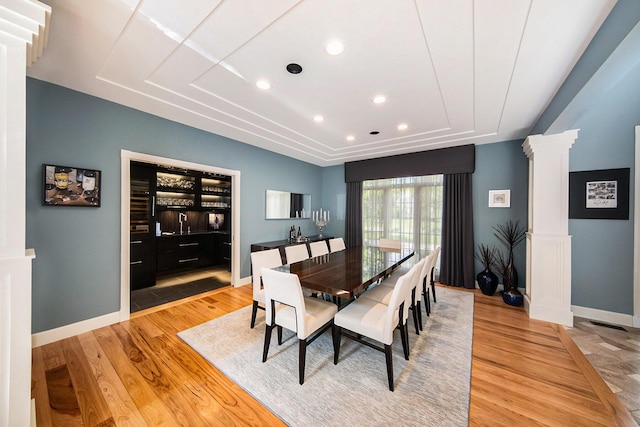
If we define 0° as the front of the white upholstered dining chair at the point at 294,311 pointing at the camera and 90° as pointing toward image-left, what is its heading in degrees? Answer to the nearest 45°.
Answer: approximately 225°

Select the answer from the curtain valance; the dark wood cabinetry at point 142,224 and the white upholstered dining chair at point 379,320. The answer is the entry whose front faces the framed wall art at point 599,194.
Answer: the dark wood cabinetry

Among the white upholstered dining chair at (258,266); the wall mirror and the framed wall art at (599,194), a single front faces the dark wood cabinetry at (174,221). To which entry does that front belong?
the framed wall art

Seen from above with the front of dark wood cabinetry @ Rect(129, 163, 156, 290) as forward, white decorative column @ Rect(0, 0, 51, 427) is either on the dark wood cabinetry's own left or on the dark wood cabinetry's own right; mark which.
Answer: on the dark wood cabinetry's own right

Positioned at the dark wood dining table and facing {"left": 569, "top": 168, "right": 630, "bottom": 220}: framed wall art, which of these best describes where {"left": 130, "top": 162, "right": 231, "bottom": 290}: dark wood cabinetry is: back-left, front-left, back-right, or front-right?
back-left

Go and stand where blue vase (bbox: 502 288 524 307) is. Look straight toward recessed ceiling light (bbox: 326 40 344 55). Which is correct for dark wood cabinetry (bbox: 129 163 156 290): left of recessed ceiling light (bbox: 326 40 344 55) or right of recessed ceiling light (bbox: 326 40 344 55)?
right

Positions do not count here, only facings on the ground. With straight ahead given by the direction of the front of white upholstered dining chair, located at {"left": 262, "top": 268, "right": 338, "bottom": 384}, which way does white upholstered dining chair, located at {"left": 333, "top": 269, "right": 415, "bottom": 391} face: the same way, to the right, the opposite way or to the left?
to the left

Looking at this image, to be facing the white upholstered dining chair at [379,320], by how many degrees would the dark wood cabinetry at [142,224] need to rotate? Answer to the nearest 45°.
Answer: approximately 45° to its right

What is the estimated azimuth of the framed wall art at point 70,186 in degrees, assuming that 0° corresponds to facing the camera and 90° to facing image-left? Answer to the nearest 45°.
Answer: approximately 315°
